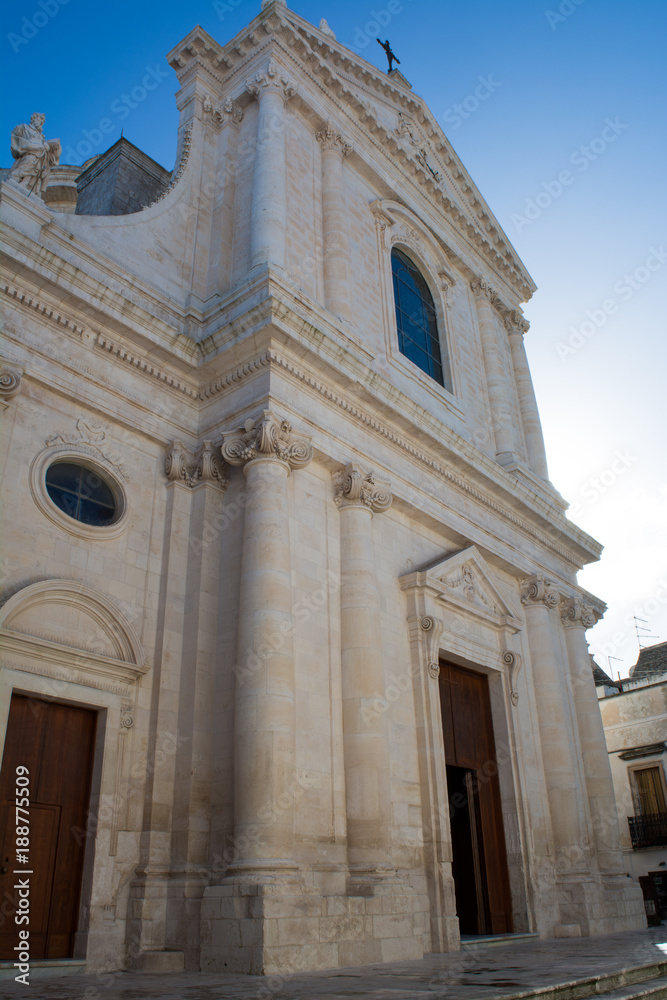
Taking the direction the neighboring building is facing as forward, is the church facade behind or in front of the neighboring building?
in front

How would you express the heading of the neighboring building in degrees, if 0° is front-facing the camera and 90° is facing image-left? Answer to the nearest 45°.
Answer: approximately 45°

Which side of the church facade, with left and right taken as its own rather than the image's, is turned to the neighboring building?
left

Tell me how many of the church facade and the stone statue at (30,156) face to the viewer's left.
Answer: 0
